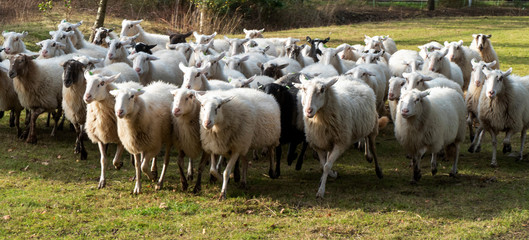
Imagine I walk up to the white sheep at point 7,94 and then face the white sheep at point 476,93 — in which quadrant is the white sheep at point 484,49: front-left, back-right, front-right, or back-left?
front-left

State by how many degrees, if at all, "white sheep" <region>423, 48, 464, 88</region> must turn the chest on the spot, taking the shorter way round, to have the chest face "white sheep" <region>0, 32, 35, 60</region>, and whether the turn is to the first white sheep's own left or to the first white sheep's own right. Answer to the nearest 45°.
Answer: approximately 45° to the first white sheep's own right

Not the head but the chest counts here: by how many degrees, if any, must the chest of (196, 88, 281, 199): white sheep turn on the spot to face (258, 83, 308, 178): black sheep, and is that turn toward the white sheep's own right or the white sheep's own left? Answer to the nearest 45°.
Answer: approximately 180°

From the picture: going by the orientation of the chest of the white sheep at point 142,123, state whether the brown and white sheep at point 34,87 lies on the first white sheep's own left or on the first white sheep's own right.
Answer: on the first white sheep's own right

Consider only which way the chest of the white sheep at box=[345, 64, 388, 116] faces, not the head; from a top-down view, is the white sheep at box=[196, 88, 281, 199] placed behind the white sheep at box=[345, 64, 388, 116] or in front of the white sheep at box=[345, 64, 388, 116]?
in front

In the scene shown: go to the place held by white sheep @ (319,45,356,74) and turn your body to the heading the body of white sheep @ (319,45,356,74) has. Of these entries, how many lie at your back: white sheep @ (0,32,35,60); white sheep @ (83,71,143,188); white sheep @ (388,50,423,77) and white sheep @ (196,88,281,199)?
1

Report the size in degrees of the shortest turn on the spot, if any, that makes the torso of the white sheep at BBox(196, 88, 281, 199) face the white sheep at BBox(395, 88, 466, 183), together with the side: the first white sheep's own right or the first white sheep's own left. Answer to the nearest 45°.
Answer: approximately 135° to the first white sheep's own left

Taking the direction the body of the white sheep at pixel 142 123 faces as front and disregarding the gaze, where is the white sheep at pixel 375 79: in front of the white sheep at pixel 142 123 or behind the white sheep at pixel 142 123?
behind

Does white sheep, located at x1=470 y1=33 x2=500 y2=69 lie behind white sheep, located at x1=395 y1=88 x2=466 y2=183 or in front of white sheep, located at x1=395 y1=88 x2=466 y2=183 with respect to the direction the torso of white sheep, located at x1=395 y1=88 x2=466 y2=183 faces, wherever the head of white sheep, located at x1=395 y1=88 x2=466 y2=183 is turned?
behind

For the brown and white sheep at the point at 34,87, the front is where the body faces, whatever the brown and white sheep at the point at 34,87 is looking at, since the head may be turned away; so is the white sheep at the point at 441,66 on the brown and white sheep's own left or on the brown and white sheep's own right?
on the brown and white sheep's own left

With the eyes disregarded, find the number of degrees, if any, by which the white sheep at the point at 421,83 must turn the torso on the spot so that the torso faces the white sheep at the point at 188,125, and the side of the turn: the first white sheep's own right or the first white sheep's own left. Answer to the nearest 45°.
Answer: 0° — it already faces it

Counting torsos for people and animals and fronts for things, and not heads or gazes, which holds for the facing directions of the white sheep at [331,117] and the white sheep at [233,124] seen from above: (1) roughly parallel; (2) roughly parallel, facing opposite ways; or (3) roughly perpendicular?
roughly parallel

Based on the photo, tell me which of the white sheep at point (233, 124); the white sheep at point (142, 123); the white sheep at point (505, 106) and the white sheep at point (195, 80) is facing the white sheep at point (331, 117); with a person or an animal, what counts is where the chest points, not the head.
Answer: the white sheep at point (505, 106)

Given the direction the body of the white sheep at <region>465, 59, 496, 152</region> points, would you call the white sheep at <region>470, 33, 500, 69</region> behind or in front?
behind

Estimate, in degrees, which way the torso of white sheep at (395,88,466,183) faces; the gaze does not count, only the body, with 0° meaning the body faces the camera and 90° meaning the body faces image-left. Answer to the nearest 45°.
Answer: approximately 45°

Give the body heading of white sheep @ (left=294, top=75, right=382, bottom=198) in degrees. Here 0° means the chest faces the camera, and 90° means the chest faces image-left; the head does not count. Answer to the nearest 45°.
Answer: approximately 45°
